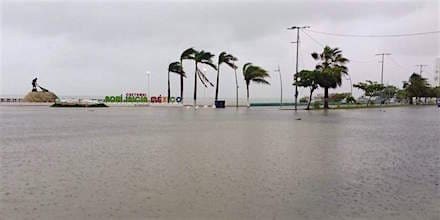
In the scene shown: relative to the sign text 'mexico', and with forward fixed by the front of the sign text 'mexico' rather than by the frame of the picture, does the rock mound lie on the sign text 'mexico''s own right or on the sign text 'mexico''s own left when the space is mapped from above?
on the sign text 'mexico''s own right

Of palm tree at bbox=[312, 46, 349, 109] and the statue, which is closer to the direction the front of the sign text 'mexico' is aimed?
the palm tree

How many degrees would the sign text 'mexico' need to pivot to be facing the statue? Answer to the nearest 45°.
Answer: approximately 90° to its right

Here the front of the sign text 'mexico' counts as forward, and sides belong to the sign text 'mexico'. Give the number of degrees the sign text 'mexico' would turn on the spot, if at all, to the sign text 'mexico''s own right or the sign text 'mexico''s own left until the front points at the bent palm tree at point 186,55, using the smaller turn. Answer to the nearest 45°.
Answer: approximately 45° to the sign text 'mexico''s own left

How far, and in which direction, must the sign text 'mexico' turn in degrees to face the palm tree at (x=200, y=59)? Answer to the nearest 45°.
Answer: approximately 45° to its left

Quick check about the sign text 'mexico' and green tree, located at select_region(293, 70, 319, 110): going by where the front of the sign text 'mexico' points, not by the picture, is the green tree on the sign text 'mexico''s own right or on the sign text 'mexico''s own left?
on the sign text 'mexico''s own left

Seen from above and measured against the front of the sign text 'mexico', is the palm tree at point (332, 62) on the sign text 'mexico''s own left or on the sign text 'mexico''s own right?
on the sign text 'mexico''s own left

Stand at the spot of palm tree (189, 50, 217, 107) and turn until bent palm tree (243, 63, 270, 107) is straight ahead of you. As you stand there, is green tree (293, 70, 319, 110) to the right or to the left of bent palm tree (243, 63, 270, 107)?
right

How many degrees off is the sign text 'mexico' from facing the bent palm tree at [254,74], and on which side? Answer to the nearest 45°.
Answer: approximately 90° to its left
